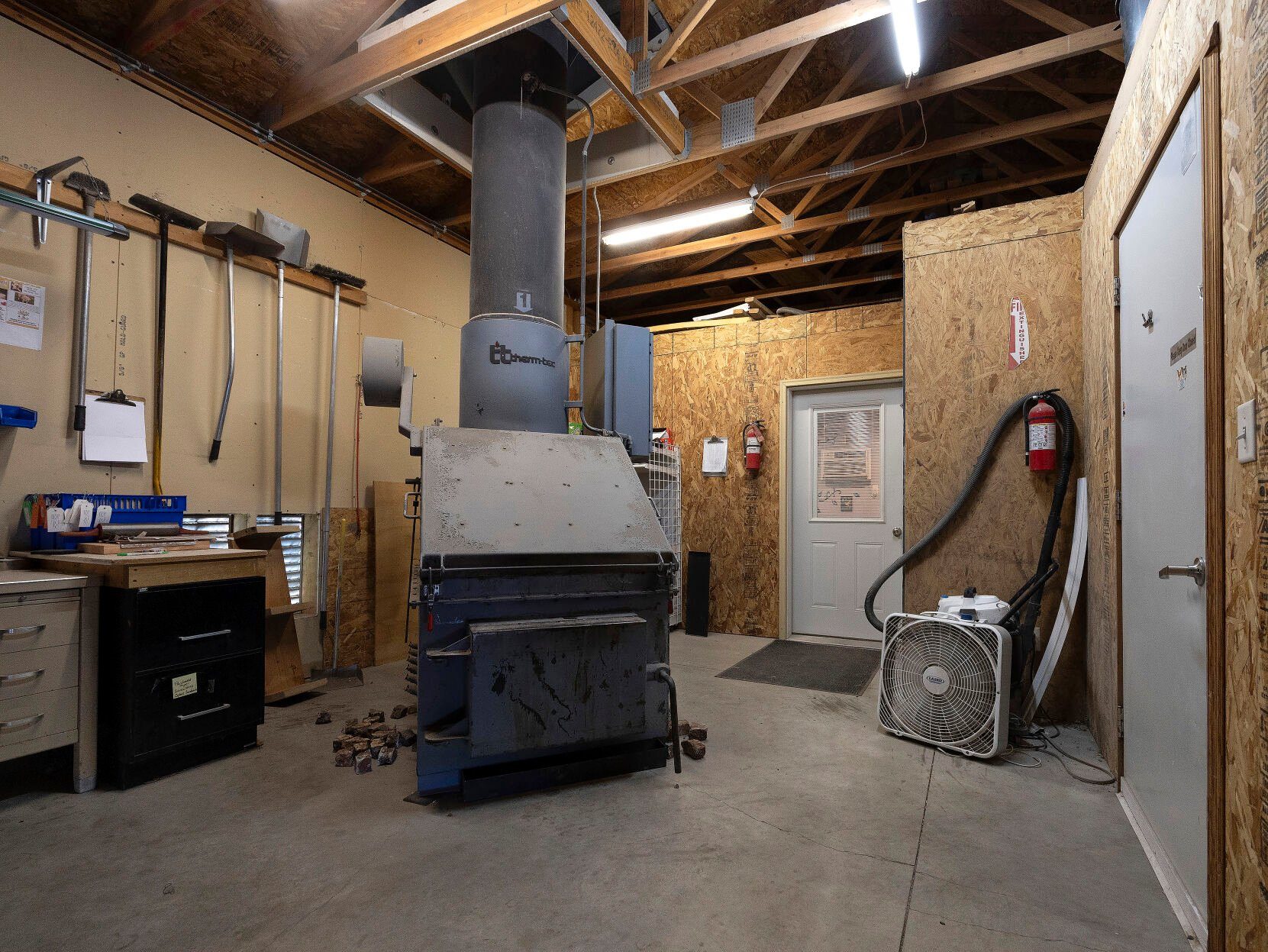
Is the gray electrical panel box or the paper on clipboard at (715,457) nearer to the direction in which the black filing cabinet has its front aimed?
the gray electrical panel box

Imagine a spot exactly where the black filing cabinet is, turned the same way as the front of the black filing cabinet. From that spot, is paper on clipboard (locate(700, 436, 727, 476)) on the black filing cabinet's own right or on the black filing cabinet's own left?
on the black filing cabinet's own left

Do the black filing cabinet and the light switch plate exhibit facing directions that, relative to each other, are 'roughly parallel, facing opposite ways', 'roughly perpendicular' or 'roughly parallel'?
roughly parallel, facing opposite ways

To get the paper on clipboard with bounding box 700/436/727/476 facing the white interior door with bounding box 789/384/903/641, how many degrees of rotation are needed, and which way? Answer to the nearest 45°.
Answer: approximately 90° to its left

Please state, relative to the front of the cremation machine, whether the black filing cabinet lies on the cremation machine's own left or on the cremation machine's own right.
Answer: on the cremation machine's own right

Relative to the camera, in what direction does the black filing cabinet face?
facing the viewer and to the right of the viewer

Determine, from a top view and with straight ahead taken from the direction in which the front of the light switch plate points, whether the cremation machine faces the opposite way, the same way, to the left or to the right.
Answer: to the left

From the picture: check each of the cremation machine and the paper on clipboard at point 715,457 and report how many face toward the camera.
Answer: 2

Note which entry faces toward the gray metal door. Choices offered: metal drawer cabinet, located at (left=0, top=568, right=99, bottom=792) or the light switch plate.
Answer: the metal drawer cabinet

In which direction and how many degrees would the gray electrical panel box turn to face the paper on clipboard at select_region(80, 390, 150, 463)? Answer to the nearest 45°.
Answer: approximately 135° to its right

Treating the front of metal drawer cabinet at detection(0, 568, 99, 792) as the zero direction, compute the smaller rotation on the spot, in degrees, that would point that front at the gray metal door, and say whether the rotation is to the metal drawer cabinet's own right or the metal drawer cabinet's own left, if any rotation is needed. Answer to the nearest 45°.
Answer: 0° — it already faces it

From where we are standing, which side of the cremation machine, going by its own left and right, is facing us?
front

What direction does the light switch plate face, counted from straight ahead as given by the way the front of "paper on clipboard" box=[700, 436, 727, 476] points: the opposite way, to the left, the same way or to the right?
to the right

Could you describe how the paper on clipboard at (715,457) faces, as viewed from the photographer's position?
facing the viewer
